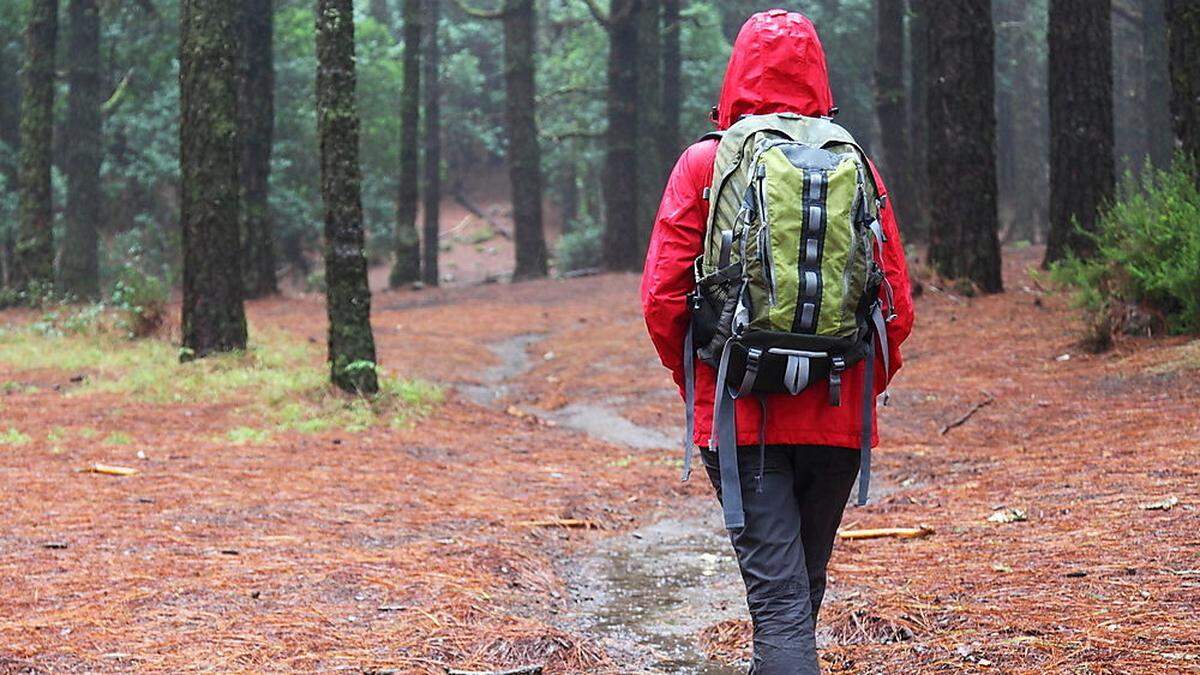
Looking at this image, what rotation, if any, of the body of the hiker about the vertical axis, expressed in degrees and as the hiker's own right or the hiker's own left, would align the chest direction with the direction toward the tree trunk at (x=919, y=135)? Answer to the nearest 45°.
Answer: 0° — they already face it

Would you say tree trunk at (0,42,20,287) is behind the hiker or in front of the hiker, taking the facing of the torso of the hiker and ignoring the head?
in front

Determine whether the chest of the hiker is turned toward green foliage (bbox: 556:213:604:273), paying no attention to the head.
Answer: yes

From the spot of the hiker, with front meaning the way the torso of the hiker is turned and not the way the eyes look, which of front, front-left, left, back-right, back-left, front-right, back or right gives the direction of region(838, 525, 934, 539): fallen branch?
front

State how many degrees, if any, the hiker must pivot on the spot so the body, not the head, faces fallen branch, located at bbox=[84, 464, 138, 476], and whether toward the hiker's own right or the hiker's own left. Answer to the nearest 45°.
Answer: approximately 45° to the hiker's own left

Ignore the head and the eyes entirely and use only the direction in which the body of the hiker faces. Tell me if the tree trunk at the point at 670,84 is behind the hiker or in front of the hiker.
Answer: in front

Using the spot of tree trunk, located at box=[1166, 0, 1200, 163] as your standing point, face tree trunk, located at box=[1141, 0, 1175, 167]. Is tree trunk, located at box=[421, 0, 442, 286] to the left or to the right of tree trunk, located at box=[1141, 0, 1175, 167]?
left

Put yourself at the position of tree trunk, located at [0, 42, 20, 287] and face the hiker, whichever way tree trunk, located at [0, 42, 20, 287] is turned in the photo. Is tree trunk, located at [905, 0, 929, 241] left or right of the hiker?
left

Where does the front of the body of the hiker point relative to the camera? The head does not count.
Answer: away from the camera

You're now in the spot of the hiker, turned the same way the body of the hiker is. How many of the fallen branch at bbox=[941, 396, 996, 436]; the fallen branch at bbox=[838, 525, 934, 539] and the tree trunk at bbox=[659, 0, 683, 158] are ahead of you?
3

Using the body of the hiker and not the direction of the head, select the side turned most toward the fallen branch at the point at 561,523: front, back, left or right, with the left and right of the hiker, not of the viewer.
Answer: front

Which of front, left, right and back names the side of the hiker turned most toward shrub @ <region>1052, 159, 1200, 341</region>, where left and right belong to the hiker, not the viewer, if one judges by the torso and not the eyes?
front

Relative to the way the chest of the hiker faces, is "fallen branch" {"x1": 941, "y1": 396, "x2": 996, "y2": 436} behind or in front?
in front
